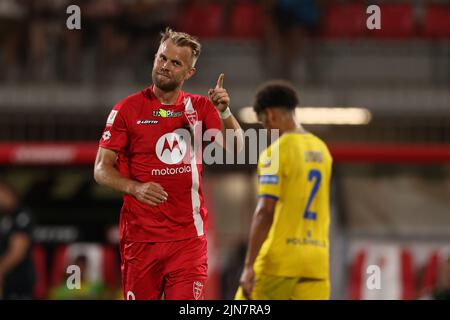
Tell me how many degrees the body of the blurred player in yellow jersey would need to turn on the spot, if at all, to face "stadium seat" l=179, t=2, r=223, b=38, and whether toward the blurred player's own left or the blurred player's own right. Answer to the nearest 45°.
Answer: approximately 45° to the blurred player's own right

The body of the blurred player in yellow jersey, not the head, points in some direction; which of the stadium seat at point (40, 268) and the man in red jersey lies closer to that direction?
the stadium seat

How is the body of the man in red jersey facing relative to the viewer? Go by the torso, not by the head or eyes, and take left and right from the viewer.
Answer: facing the viewer

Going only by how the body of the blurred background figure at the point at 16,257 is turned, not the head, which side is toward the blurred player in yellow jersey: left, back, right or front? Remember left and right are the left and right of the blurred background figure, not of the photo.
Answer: left

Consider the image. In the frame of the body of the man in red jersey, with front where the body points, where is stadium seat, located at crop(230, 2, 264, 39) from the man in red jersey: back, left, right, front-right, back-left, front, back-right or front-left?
back

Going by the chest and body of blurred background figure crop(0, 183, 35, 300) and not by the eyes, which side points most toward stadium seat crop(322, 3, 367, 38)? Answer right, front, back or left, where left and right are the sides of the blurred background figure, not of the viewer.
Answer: back

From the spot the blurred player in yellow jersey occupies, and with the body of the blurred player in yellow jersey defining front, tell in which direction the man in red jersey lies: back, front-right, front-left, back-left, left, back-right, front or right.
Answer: left

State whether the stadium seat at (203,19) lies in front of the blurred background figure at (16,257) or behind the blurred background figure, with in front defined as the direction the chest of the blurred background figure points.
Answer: behind

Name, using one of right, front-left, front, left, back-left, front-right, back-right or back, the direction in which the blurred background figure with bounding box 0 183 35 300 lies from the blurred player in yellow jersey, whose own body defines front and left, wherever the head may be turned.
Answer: front

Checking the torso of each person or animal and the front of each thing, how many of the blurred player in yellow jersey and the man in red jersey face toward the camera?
1

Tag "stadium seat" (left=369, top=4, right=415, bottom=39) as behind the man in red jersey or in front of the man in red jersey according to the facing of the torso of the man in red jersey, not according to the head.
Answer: behind

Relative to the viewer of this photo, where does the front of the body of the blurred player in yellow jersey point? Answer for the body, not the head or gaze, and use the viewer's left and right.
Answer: facing away from the viewer and to the left of the viewer

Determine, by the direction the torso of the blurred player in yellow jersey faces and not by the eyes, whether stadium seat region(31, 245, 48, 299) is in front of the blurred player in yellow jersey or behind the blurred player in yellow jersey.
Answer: in front

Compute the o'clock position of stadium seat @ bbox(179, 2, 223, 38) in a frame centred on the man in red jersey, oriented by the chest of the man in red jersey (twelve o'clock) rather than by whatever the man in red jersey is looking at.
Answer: The stadium seat is roughly at 6 o'clock from the man in red jersey.
